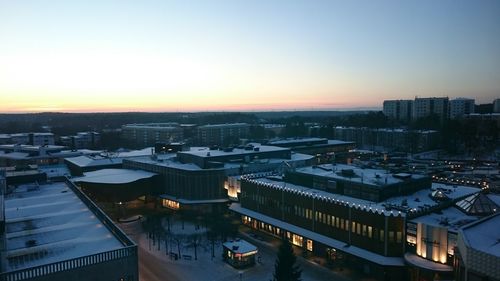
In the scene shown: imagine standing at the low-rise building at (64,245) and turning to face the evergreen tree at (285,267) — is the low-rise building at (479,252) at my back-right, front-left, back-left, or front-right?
front-right

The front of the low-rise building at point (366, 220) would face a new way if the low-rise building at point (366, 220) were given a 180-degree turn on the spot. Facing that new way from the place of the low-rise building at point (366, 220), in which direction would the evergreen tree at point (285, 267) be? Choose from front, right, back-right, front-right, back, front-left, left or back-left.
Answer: back

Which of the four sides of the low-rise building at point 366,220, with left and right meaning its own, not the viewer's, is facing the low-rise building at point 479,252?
left

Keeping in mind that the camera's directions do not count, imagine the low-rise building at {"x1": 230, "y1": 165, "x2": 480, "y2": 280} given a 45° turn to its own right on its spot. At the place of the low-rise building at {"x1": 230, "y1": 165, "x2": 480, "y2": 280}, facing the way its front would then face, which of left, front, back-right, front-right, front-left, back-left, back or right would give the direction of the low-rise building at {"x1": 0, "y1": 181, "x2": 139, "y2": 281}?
front-left

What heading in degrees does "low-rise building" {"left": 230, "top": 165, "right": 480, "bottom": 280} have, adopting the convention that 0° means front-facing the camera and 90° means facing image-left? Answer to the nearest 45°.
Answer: approximately 45°

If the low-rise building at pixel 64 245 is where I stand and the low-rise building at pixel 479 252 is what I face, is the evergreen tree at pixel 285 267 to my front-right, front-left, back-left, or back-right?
front-right
